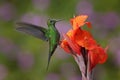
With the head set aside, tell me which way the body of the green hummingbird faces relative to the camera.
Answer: to the viewer's right

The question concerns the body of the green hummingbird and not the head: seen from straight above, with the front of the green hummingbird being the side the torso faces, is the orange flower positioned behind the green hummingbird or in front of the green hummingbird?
in front

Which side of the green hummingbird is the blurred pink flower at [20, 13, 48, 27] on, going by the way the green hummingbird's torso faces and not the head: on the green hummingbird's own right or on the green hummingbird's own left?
on the green hummingbird's own left

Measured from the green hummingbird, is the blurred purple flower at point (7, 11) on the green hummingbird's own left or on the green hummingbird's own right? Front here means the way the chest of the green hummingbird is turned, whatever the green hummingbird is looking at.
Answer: on the green hummingbird's own left

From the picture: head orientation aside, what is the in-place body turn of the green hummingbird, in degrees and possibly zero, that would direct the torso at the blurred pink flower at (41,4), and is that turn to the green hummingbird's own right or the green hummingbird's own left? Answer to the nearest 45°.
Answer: approximately 90° to the green hummingbird's own left
